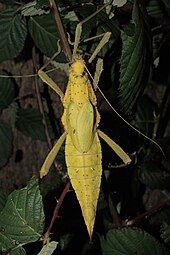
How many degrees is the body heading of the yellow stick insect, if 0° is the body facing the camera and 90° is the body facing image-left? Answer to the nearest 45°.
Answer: approximately 180°
